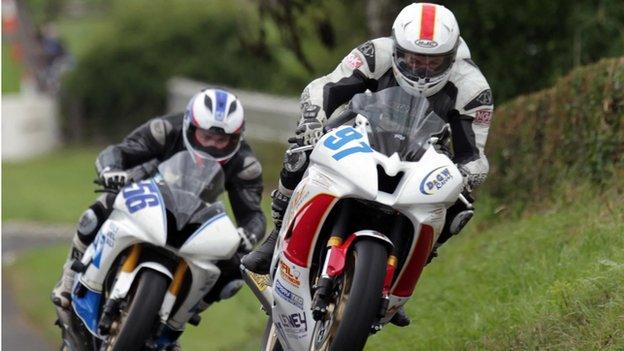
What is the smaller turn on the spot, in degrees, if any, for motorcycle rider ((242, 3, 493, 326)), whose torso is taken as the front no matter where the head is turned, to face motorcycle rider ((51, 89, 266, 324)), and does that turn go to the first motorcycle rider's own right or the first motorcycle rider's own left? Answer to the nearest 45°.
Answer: approximately 135° to the first motorcycle rider's own right

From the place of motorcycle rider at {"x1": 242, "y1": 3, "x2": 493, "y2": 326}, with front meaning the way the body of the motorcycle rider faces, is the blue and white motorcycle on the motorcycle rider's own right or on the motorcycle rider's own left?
on the motorcycle rider's own right

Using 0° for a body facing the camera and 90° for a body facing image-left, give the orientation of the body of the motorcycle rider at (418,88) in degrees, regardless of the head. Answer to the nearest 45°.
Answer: approximately 0°
